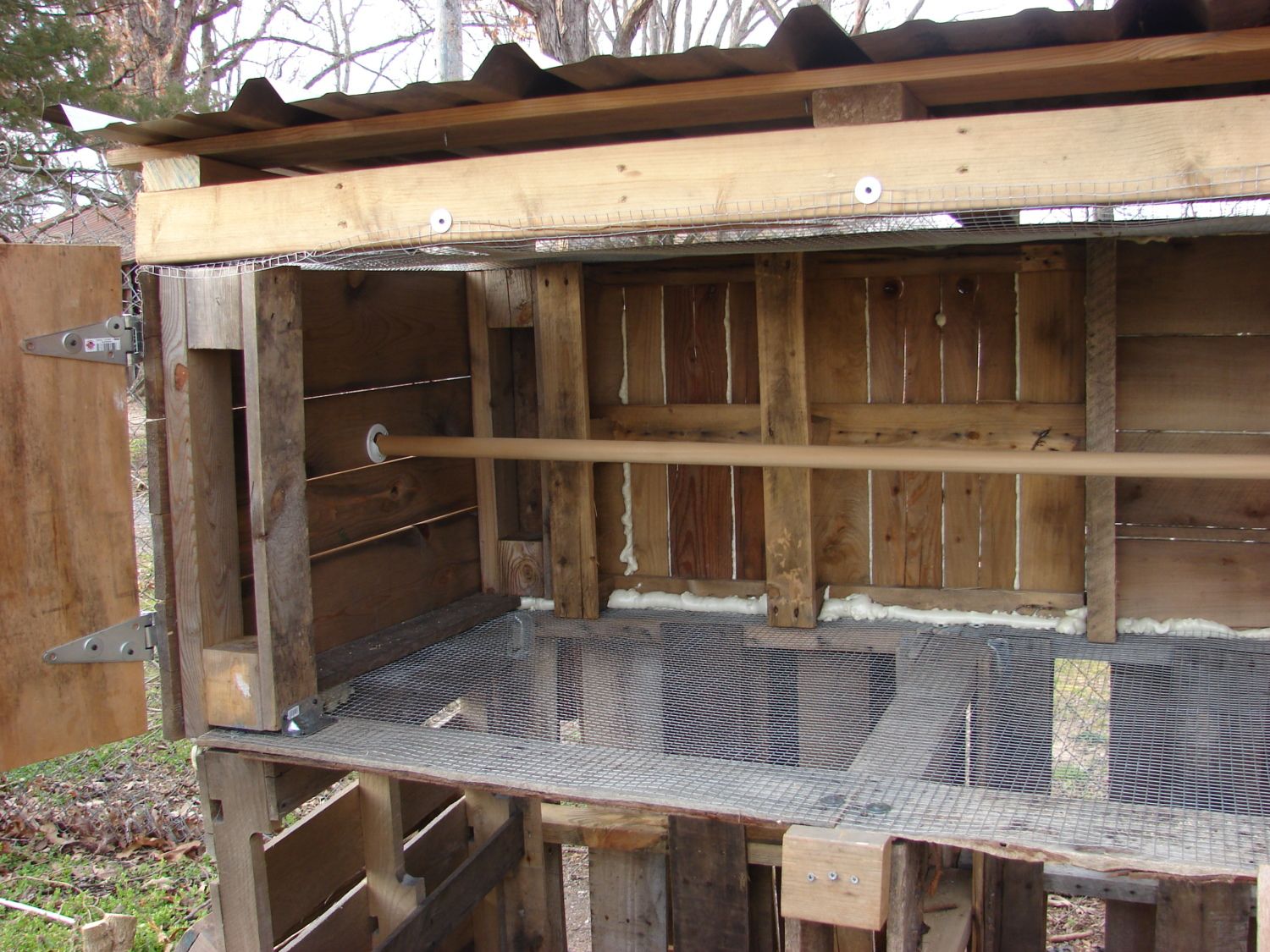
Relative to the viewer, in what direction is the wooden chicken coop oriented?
toward the camera
